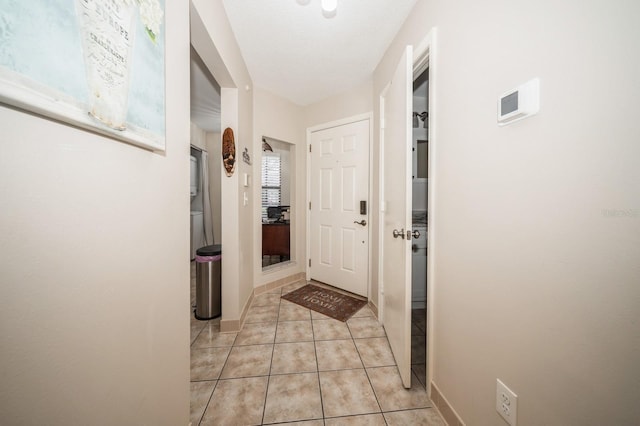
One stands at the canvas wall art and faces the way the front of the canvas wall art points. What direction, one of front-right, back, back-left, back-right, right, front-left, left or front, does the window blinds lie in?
left

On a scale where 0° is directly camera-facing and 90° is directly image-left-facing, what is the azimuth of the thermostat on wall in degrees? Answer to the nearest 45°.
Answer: approximately 45°

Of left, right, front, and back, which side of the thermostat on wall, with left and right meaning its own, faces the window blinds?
right

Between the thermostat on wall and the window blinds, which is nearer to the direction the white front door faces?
the thermostat on wall

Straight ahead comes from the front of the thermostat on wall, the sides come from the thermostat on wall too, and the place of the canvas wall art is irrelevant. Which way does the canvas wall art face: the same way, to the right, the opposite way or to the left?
the opposite way

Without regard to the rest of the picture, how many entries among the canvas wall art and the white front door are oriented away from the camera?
0

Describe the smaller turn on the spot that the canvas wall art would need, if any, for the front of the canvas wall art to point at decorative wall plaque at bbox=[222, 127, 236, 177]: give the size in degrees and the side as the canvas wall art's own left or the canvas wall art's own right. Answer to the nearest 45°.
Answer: approximately 90° to the canvas wall art's own left

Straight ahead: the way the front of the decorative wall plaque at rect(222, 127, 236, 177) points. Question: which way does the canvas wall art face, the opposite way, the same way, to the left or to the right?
to the left

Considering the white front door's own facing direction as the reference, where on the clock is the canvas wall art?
The canvas wall art is roughly at 11 o'clock from the white front door.

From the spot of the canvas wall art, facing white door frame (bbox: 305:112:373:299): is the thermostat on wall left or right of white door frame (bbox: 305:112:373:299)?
right

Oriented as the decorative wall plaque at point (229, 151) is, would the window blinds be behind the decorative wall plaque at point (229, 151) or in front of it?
behind

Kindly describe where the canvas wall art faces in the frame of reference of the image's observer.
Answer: facing the viewer and to the right of the viewer

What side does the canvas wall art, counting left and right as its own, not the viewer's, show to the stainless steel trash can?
left

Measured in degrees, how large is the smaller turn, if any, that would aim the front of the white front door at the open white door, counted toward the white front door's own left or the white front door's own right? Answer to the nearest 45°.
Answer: approximately 45° to the white front door's own left

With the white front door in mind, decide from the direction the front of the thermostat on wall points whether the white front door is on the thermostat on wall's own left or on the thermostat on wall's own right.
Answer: on the thermostat on wall's own right
